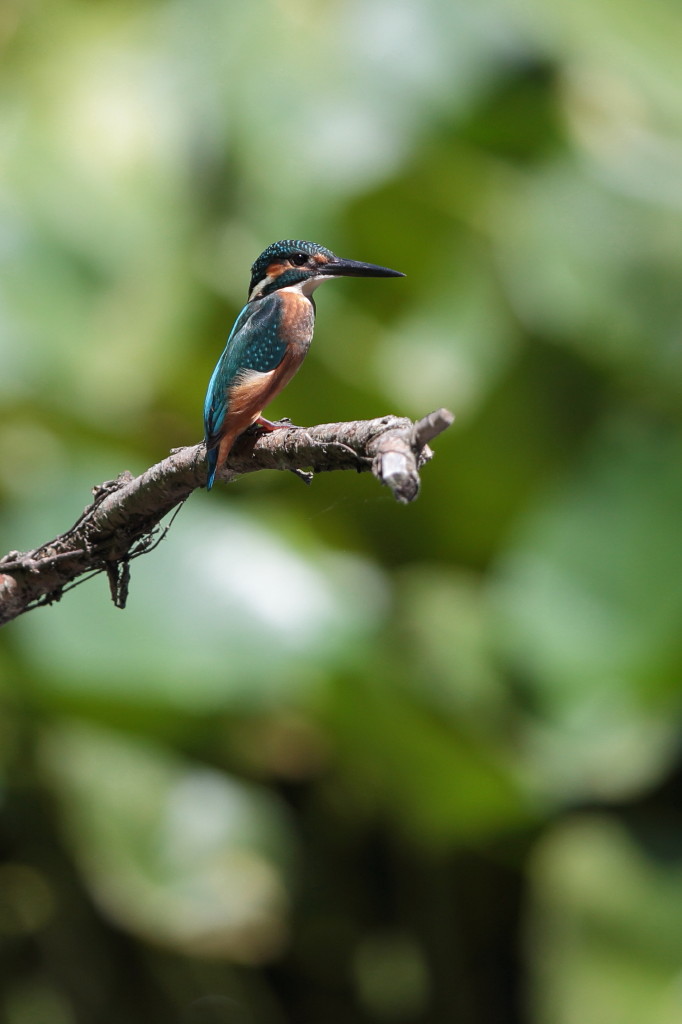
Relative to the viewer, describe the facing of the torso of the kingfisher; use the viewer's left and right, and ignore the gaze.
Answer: facing to the right of the viewer
